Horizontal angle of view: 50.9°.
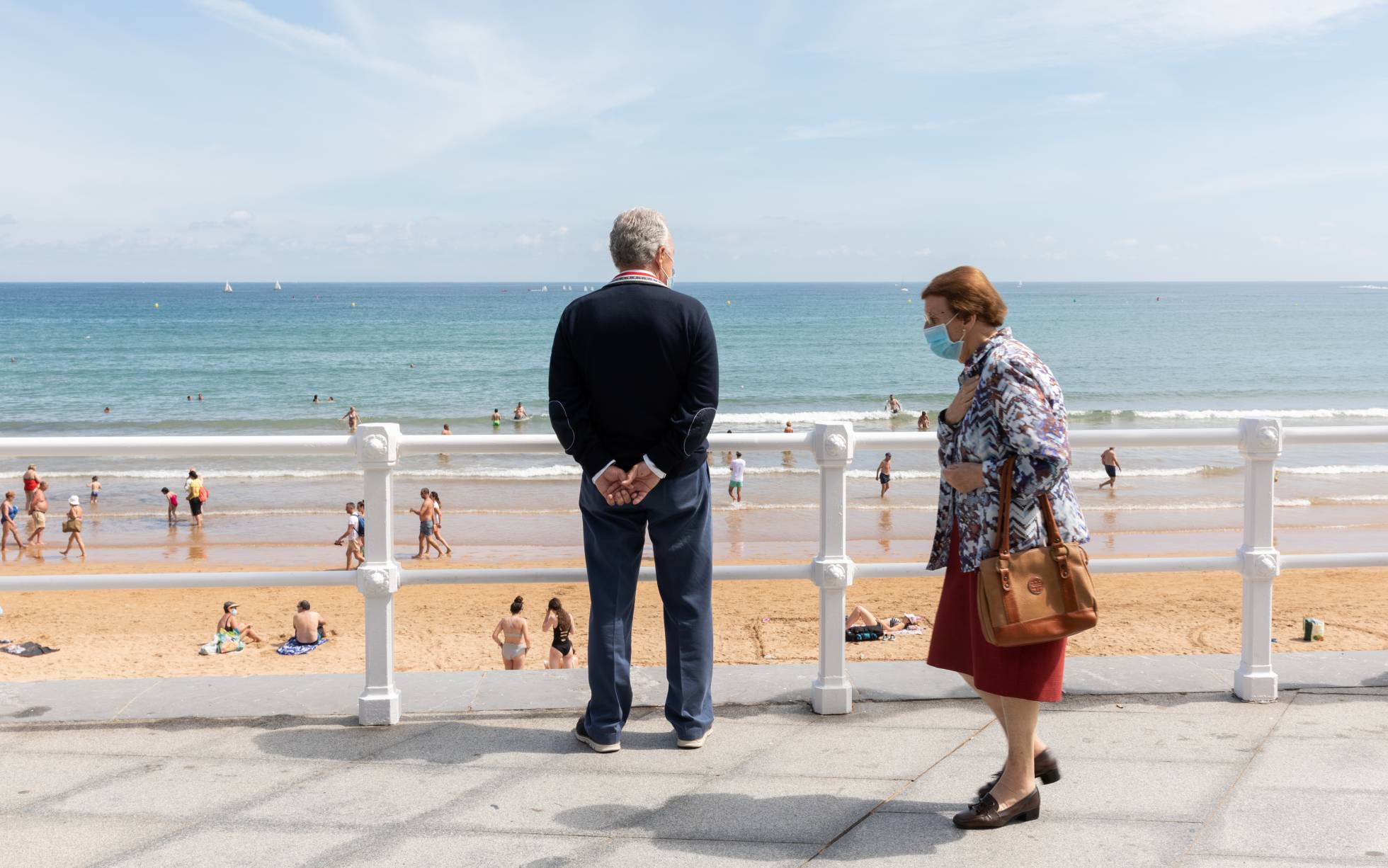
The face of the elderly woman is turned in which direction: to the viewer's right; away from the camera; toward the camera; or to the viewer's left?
to the viewer's left

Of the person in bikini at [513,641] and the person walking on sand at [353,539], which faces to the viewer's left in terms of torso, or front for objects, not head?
the person walking on sand

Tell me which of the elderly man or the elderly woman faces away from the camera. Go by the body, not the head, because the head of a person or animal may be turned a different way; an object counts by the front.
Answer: the elderly man

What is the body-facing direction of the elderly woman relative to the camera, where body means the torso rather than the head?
to the viewer's left

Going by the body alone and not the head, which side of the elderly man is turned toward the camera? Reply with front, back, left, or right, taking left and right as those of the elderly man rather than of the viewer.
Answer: back

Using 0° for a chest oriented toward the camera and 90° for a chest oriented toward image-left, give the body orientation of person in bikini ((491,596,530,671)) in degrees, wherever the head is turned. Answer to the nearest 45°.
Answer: approximately 180°

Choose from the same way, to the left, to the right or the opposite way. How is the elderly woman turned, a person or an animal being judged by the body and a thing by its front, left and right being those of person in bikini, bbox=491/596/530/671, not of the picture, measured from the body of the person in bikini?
to the left

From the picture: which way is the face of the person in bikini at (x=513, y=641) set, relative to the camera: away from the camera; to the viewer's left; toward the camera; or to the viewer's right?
away from the camera

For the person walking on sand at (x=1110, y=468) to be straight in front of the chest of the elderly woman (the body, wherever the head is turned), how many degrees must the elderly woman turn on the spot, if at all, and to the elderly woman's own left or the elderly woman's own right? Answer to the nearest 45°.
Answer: approximately 90° to the elderly woman's own right
